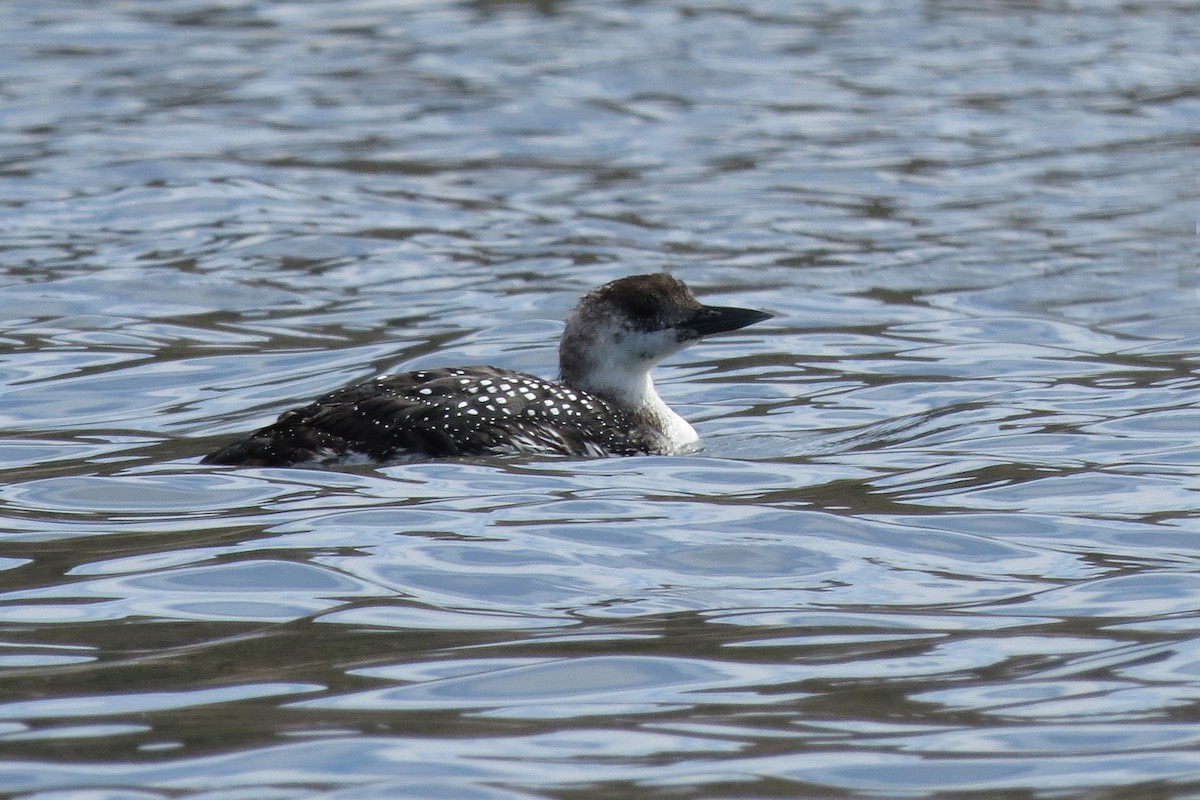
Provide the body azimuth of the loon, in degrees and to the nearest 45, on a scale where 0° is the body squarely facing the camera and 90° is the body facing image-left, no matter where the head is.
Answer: approximately 270°
